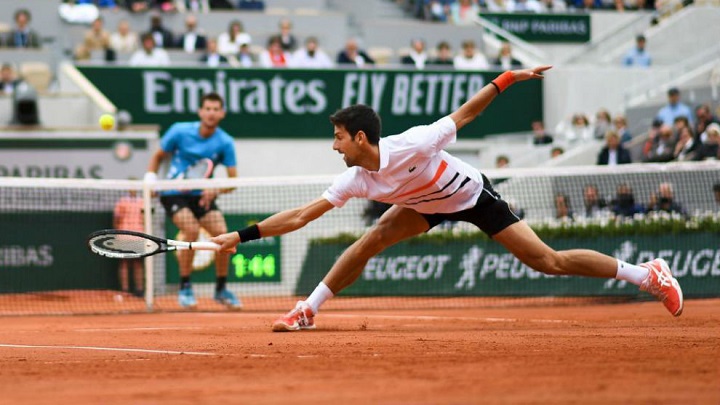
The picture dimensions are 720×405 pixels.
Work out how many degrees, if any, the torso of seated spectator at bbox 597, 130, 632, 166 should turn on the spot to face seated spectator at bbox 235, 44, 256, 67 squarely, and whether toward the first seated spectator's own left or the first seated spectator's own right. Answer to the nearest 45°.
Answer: approximately 90° to the first seated spectator's own right

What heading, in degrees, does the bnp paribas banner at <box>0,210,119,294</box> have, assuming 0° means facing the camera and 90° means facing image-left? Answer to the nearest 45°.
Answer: approximately 0°

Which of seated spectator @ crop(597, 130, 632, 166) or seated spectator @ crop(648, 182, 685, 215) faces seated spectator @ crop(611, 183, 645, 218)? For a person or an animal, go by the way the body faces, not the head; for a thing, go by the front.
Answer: seated spectator @ crop(597, 130, 632, 166)

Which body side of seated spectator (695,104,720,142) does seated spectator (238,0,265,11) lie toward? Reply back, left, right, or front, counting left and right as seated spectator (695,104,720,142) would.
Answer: right

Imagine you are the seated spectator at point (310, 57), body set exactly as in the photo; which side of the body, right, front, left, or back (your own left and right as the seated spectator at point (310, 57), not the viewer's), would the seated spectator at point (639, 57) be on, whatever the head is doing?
left

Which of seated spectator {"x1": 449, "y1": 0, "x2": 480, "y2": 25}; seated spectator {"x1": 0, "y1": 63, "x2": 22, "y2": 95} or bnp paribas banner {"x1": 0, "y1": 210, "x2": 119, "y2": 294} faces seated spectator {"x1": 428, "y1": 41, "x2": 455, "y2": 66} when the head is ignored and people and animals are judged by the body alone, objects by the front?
seated spectator {"x1": 449, "y1": 0, "x2": 480, "y2": 25}

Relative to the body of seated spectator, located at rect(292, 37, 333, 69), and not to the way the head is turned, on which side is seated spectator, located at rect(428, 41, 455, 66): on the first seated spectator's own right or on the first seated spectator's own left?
on the first seated spectator's own left

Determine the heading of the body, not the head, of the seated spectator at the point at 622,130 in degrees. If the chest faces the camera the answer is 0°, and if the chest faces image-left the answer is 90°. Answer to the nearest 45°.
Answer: approximately 45°

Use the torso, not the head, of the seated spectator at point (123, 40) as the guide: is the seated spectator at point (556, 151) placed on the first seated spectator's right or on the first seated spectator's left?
on the first seated spectator's left

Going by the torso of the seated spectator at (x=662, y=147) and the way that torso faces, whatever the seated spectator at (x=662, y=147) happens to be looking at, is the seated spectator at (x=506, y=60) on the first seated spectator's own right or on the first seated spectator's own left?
on the first seated spectator's own right

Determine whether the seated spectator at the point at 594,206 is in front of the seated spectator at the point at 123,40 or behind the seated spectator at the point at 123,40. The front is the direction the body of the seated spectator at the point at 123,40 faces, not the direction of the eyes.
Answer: in front

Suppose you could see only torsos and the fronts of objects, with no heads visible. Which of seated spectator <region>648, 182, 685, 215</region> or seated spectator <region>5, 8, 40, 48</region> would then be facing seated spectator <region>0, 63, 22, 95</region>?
seated spectator <region>5, 8, 40, 48</region>
